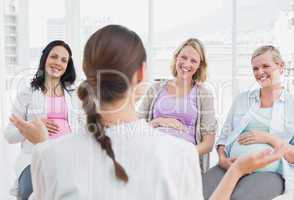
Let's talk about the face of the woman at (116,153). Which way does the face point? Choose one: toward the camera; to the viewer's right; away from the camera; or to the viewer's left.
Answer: away from the camera

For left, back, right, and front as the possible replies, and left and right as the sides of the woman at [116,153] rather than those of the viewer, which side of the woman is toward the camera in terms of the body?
back

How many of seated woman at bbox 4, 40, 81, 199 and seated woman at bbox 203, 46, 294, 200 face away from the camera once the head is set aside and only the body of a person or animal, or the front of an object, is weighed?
0

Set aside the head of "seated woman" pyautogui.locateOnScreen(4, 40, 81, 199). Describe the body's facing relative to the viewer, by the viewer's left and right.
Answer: facing the viewer and to the right of the viewer

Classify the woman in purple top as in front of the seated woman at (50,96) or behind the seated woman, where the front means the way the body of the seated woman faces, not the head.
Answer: in front

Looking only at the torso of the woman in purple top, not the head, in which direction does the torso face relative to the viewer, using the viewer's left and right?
facing the viewer

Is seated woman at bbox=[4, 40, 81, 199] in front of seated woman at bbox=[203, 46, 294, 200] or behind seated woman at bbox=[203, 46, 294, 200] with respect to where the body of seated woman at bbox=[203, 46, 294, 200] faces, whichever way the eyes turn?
in front

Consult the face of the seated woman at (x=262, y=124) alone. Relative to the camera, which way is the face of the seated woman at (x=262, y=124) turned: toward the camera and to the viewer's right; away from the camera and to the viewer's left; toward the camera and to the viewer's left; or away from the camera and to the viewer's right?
toward the camera and to the viewer's left
